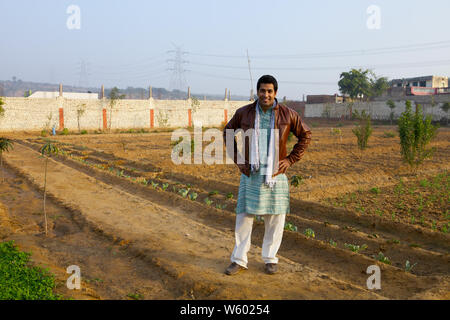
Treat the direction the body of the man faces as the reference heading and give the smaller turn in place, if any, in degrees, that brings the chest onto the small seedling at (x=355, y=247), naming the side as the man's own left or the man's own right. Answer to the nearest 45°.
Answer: approximately 135° to the man's own left

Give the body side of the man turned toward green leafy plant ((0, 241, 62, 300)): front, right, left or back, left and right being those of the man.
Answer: right

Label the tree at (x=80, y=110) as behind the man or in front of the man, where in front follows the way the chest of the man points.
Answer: behind

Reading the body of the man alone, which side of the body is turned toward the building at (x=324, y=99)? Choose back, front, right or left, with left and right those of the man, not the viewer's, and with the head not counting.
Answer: back

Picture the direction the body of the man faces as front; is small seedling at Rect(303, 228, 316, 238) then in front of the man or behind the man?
behind

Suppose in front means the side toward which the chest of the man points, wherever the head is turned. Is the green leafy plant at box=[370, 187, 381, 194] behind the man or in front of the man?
behind

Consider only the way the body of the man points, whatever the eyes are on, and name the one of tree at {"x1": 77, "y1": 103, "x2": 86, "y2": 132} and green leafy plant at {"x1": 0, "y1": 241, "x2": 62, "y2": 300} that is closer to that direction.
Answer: the green leafy plant

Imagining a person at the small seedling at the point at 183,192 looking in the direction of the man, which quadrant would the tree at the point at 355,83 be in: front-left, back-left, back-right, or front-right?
back-left

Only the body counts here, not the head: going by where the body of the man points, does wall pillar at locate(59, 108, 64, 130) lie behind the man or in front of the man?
behind

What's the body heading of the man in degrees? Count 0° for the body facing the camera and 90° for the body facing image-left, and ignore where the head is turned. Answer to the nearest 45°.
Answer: approximately 0°

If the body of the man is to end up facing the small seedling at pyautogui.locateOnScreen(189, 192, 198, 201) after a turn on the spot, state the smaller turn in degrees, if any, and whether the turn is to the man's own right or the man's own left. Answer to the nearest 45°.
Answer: approximately 180°
